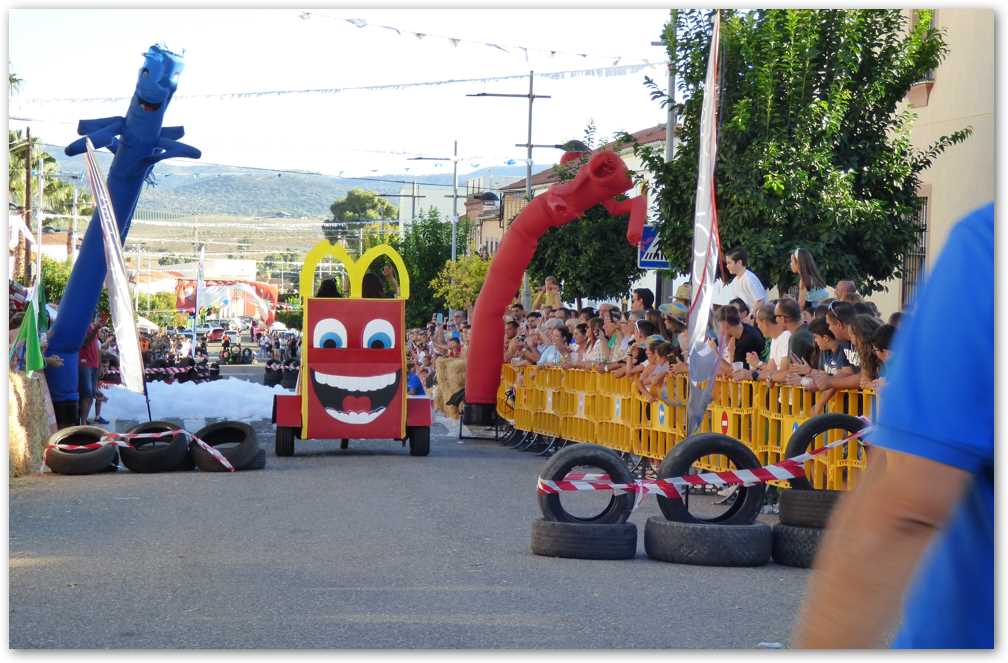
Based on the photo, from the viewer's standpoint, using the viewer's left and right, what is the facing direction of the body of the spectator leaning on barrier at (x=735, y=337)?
facing to the left of the viewer

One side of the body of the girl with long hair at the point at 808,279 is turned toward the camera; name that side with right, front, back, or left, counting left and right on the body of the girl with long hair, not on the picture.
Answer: left

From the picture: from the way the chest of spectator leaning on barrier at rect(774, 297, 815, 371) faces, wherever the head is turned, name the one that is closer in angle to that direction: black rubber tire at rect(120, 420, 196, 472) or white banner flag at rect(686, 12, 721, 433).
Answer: the black rubber tire

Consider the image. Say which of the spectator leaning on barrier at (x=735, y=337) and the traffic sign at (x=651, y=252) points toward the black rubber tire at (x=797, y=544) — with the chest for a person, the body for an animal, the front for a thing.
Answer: the traffic sign

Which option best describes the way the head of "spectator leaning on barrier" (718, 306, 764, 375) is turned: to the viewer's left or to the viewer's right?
to the viewer's left

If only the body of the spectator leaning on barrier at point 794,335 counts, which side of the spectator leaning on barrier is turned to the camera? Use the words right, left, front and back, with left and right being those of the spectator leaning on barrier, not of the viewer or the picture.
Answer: left

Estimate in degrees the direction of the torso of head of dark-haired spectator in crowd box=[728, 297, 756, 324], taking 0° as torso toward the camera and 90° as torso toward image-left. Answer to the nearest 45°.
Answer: approximately 90°

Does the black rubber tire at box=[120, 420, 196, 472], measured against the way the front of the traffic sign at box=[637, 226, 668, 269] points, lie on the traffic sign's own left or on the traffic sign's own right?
on the traffic sign's own right

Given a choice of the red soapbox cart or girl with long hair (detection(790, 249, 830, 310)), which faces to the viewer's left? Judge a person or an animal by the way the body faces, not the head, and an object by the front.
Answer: the girl with long hair

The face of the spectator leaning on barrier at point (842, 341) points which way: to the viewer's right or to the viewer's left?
to the viewer's left

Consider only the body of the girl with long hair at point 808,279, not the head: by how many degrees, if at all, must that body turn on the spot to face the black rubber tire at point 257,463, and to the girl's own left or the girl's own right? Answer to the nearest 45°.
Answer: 0° — they already face it
